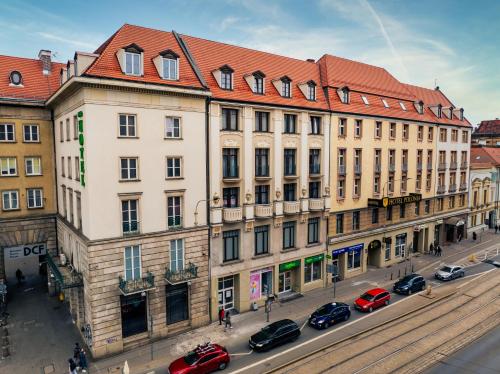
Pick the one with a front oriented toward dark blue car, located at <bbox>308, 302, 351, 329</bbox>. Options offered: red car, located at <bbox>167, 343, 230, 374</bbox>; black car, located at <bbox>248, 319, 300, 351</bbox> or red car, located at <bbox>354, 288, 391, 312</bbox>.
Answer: red car, located at <bbox>354, 288, 391, 312</bbox>

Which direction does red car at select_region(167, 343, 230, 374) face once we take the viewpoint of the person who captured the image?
facing the viewer and to the left of the viewer

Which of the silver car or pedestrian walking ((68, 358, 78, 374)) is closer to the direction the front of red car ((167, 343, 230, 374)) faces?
the pedestrian walking

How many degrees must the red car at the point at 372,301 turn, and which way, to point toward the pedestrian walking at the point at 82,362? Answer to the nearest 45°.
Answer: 0° — it already faces them

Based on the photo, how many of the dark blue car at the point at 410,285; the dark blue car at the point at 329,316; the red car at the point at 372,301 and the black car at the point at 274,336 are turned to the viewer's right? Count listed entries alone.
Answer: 0

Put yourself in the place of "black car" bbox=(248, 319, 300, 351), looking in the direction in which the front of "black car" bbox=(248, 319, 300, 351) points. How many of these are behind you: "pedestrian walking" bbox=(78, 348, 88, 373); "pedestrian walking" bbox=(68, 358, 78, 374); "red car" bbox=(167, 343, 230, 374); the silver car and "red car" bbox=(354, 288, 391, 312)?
2

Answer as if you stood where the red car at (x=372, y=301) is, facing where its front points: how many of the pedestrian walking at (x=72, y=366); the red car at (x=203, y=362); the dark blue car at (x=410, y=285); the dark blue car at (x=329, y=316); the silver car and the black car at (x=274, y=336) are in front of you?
4

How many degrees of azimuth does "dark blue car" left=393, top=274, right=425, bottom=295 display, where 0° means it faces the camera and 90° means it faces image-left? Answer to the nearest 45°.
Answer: approximately 45°

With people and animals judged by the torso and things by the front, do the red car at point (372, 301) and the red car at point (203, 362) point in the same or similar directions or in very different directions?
same or similar directions

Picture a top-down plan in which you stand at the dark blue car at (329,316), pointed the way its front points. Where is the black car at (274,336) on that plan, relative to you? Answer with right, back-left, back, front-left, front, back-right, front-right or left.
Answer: front

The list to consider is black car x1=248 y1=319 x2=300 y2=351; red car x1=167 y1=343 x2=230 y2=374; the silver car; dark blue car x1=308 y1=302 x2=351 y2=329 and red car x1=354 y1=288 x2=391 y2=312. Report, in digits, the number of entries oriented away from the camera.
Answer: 0

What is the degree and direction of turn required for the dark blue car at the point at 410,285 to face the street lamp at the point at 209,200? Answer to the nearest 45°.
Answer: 0° — it already faces it

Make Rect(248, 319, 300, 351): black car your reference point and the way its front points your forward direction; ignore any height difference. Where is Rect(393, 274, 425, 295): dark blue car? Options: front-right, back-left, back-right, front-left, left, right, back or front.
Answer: back

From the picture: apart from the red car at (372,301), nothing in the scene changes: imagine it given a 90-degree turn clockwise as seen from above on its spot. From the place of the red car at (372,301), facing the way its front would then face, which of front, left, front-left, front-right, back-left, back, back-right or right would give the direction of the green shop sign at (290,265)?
front-left

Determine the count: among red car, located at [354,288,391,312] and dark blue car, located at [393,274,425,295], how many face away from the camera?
0

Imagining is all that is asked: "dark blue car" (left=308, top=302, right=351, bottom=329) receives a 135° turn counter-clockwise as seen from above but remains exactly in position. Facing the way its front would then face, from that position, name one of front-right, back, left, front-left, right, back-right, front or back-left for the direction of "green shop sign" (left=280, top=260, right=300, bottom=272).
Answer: back-left

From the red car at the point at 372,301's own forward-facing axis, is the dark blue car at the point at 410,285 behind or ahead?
behind

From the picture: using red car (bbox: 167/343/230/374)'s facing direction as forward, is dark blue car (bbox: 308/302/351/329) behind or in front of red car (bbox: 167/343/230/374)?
behind
